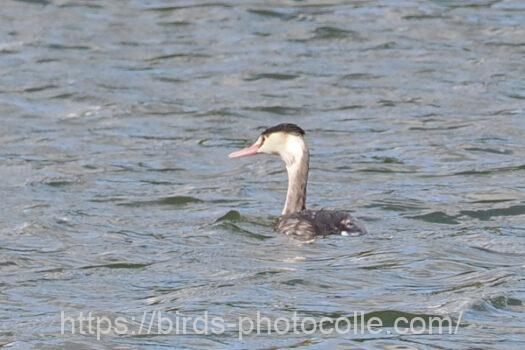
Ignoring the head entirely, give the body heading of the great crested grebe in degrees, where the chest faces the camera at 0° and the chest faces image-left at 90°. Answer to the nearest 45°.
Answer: approximately 90°
